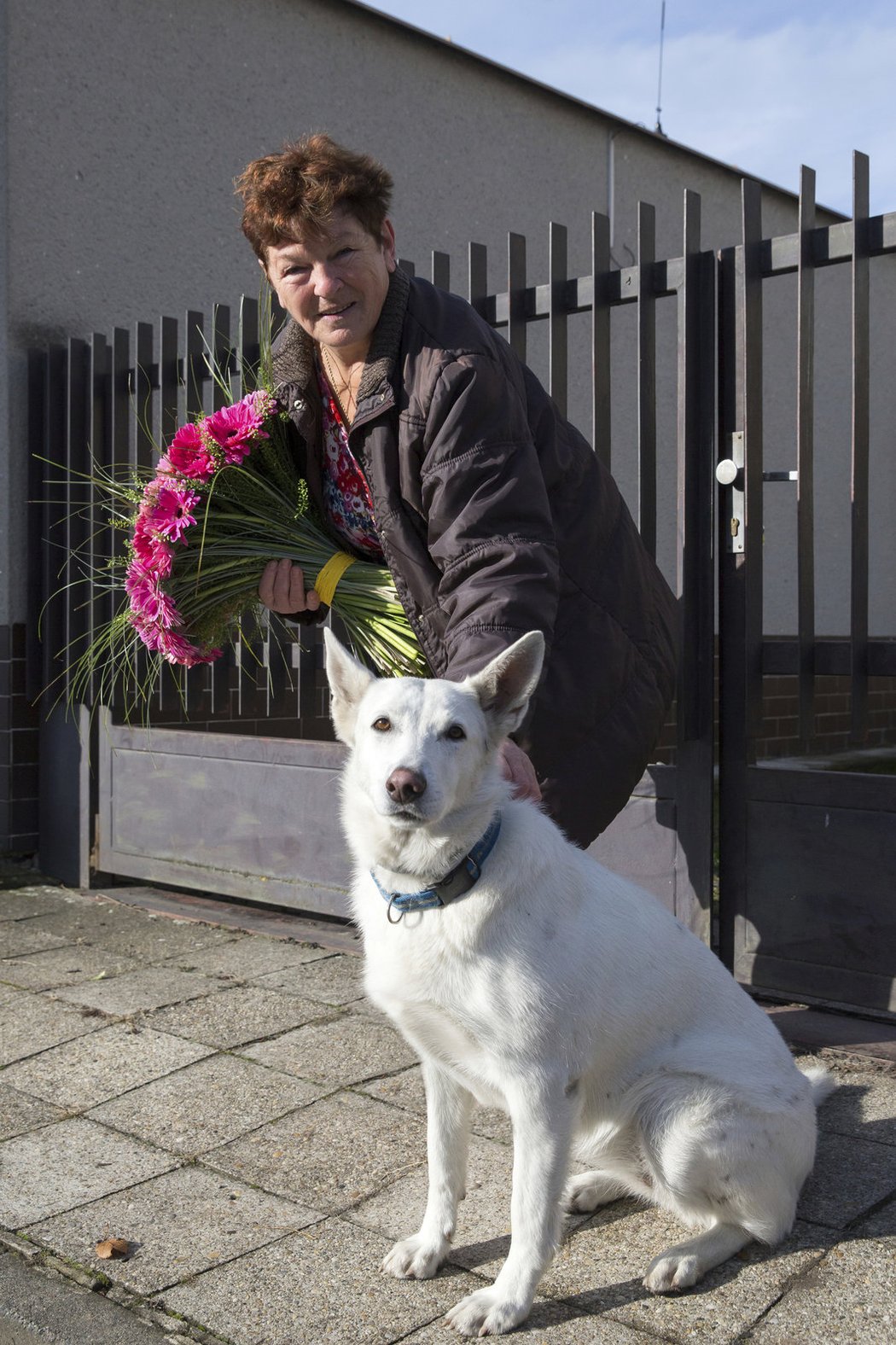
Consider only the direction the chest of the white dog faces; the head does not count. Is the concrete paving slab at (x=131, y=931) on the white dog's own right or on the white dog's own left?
on the white dog's own right

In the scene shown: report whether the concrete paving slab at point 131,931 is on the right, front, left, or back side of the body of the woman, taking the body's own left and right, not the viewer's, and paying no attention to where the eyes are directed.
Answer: right

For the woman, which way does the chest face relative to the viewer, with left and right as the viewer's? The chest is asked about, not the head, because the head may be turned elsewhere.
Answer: facing the viewer and to the left of the viewer

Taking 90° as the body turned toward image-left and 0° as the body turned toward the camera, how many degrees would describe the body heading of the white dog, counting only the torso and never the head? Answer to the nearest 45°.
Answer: approximately 45°

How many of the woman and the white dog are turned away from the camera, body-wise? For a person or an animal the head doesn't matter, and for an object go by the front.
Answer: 0
